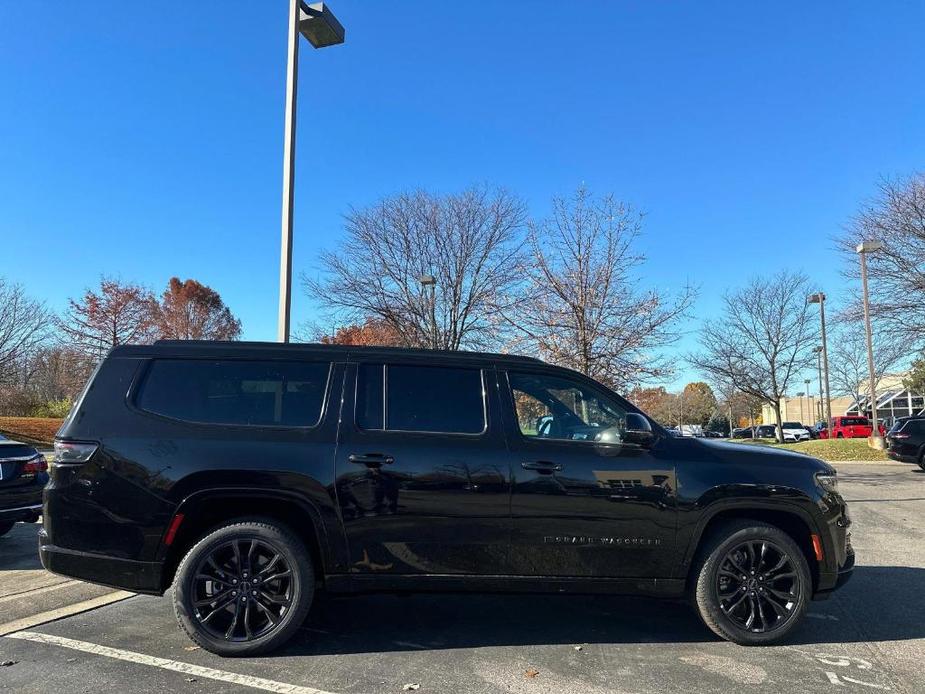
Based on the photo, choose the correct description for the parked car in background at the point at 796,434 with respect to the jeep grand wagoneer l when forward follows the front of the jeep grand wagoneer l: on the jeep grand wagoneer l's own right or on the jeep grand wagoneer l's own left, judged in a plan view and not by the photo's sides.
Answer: on the jeep grand wagoneer l's own left

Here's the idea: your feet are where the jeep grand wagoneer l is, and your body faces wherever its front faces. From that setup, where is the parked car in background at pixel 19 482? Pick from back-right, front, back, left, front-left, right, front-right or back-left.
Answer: back-left

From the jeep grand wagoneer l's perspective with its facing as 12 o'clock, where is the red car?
The red car is roughly at 10 o'clock from the jeep grand wagoneer l.

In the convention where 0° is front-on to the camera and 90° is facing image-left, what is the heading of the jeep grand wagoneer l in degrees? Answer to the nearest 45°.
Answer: approximately 270°

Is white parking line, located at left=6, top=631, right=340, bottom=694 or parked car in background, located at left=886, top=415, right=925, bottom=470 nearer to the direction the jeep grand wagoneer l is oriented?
the parked car in background

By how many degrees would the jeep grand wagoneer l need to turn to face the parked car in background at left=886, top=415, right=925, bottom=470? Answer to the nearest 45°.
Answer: approximately 45° to its left

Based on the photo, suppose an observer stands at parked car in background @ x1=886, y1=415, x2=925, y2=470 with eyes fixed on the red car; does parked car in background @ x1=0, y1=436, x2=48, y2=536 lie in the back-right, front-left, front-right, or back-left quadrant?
back-left
